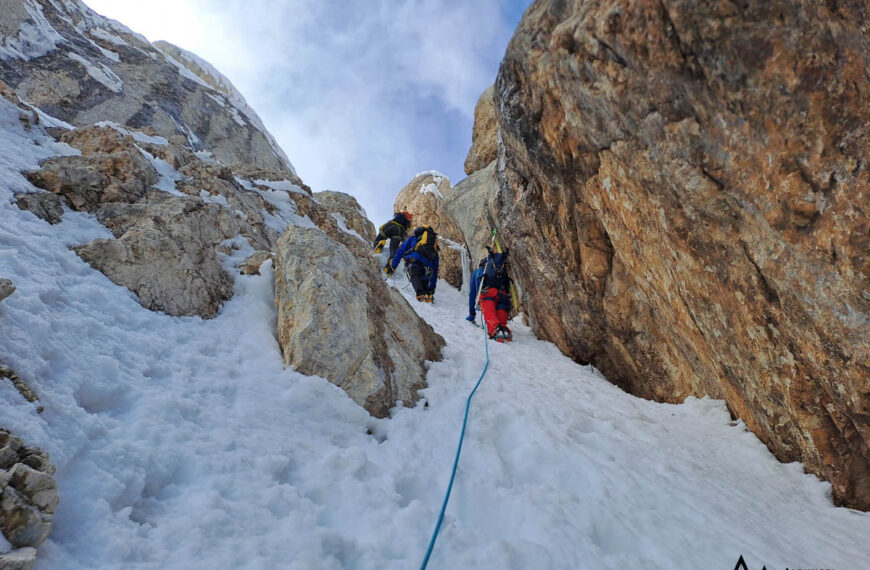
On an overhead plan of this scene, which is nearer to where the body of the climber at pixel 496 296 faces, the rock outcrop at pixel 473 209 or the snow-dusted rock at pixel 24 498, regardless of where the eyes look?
the rock outcrop

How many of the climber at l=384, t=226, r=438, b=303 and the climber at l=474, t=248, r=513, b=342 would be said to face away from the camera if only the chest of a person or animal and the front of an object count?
2

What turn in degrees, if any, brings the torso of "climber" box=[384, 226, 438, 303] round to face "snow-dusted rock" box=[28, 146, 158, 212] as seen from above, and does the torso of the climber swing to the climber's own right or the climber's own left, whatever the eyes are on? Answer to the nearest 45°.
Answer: approximately 135° to the climber's own left

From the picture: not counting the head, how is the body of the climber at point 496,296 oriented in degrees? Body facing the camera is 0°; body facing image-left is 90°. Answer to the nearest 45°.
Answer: approximately 180°

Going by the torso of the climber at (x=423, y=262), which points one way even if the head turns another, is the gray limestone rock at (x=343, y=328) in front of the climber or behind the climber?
behind

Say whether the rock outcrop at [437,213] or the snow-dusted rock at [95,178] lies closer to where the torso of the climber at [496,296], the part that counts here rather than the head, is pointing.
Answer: the rock outcrop

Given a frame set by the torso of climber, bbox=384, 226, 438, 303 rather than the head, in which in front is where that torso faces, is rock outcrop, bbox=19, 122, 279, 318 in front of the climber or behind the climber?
behind

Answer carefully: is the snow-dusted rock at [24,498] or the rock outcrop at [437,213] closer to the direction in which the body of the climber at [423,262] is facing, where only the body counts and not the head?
the rock outcrop

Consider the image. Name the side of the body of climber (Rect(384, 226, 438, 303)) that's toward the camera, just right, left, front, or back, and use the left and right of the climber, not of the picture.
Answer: back
